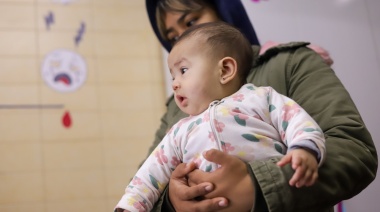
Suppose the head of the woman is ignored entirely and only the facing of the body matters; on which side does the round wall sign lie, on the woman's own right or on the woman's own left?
on the woman's own right

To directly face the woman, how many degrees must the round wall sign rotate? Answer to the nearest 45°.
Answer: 0° — it already faces them

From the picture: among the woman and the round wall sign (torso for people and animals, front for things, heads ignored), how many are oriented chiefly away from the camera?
0

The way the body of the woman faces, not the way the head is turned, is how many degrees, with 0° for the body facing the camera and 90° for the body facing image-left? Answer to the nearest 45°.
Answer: approximately 45°

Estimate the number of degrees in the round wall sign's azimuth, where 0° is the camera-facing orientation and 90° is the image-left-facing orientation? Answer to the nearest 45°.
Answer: approximately 0°
